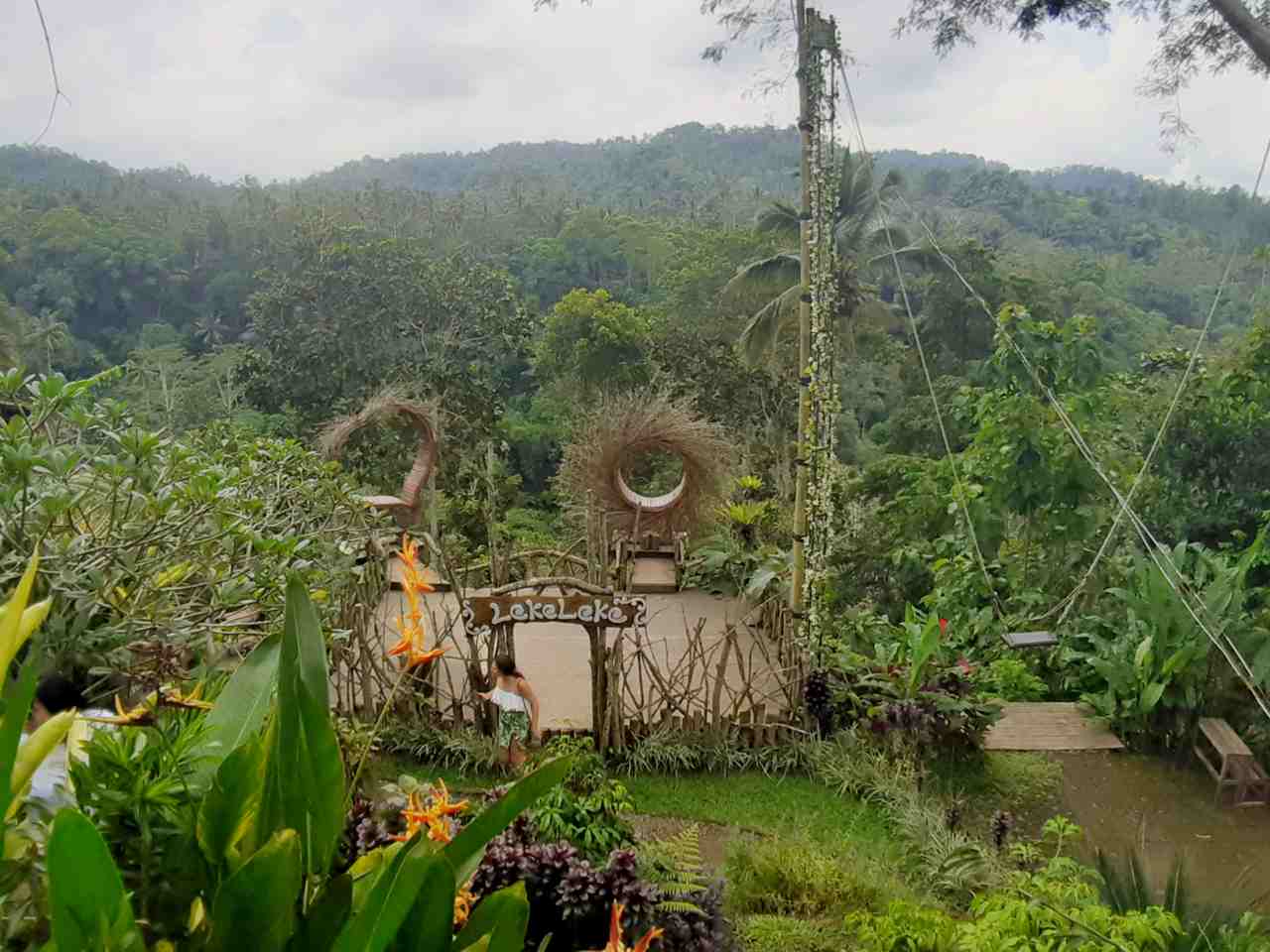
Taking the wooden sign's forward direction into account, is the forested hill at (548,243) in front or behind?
behind

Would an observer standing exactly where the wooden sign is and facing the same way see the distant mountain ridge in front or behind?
behind

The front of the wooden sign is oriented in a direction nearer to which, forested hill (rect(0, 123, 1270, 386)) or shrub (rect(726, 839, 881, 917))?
the shrub

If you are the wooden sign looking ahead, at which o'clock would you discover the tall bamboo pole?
The tall bamboo pole is roughly at 8 o'clock from the wooden sign.

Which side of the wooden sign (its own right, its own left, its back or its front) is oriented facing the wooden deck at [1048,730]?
left

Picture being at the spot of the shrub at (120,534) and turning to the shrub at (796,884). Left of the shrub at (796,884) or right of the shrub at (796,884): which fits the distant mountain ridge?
left

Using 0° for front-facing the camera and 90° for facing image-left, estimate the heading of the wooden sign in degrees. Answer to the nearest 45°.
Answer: approximately 0°

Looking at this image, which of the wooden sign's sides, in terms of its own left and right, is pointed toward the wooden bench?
left

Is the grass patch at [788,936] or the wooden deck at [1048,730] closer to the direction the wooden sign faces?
the grass patch
